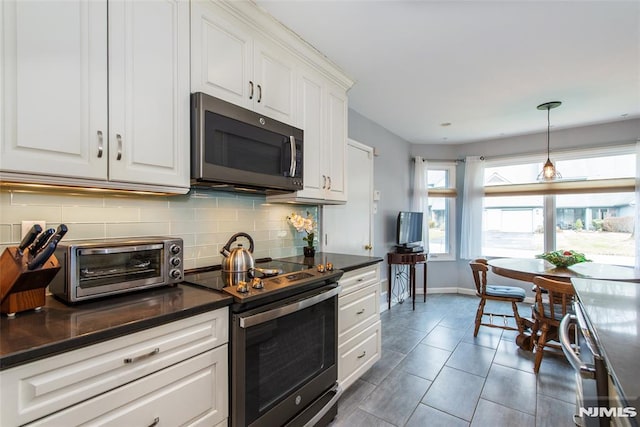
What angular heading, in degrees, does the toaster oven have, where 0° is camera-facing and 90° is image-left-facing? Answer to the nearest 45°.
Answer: approximately 315°

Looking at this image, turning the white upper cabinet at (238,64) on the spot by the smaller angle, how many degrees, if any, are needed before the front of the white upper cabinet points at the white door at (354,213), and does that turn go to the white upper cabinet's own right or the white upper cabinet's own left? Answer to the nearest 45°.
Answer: approximately 90° to the white upper cabinet's own left

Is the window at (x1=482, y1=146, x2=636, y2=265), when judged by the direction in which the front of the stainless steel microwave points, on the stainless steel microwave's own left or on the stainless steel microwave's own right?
on the stainless steel microwave's own left

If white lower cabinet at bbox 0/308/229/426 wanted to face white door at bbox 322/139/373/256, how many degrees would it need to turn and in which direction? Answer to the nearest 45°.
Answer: approximately 90° to its left

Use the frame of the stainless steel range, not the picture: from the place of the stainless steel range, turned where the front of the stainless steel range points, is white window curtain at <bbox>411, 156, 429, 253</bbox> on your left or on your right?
on your left

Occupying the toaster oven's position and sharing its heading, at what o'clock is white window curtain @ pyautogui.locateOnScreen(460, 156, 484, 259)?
The white window curtain is roughly at 10 o'clock from the toaster oven.

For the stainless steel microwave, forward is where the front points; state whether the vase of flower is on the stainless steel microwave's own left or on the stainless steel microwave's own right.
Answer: on the stainless steel microwave's own left
